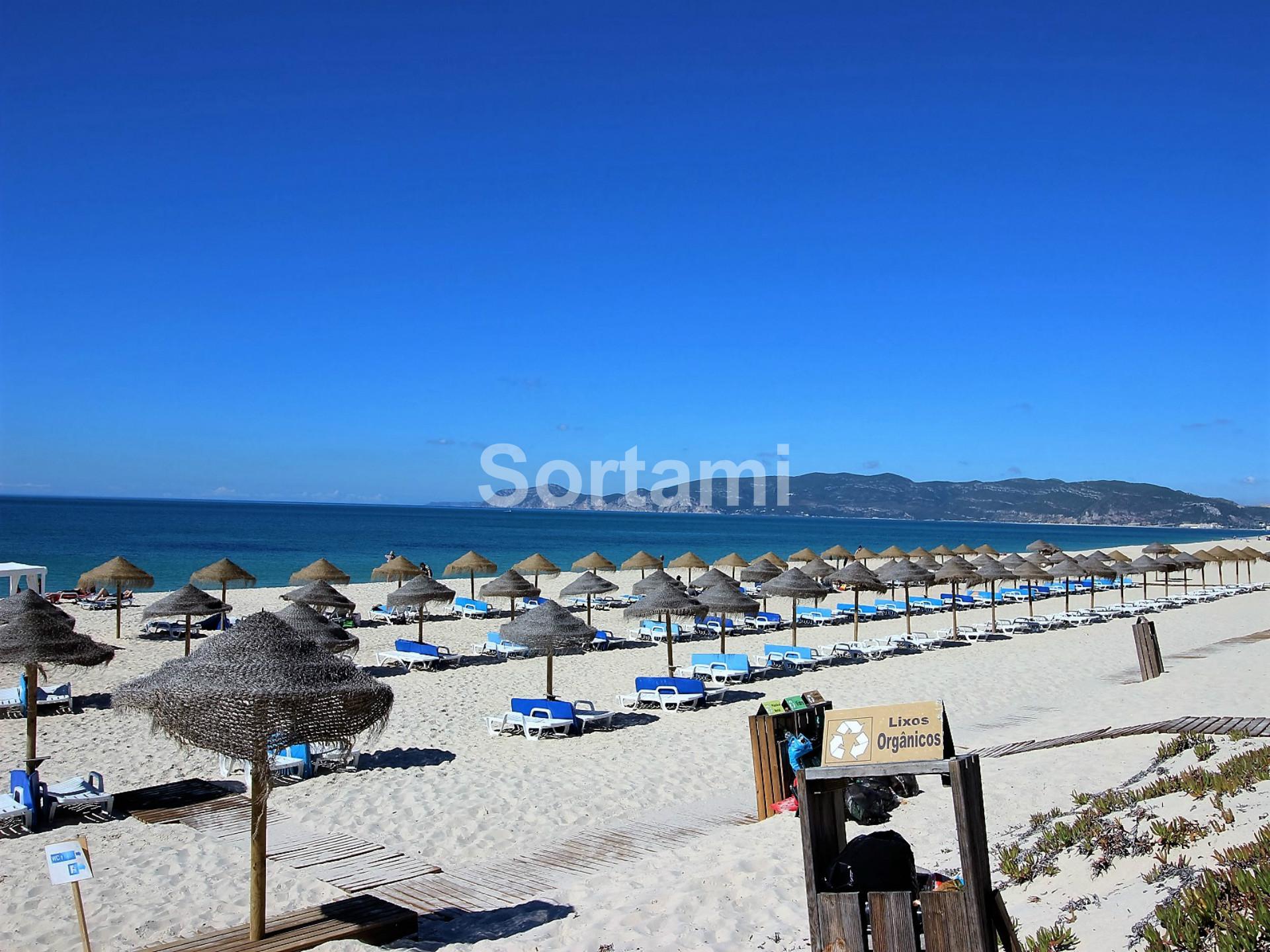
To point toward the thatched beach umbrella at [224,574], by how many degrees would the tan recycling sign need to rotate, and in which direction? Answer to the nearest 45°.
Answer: approximately 135° to its right

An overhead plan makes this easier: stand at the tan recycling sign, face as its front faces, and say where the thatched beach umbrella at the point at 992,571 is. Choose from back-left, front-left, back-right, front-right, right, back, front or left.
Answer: back

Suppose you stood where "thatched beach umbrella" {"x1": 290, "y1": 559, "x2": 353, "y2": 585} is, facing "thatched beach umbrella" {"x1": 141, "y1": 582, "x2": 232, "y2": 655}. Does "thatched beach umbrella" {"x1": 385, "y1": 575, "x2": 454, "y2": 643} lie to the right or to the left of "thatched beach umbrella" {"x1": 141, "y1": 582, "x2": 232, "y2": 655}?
left

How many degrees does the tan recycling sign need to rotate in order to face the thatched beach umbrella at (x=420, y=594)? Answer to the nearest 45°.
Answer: approximately 135° to its right

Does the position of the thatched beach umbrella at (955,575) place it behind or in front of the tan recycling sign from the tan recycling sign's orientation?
behind

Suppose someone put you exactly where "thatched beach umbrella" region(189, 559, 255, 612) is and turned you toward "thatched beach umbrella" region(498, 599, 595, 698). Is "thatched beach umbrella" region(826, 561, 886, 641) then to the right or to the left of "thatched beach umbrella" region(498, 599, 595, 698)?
left

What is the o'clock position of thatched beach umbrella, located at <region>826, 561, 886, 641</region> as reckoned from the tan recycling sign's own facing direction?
The thatched beach umbrella is roughly at 6 o'clock from the tan recycling sign.

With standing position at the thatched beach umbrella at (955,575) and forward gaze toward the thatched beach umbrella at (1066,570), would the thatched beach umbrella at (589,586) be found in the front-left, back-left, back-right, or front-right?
back-left

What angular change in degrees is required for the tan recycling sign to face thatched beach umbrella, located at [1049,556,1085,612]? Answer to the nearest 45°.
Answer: approximately 180°

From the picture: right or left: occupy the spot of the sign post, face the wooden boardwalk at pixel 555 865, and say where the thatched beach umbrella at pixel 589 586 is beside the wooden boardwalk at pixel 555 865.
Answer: left

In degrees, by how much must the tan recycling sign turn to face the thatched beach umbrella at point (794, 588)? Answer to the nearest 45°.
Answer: approximately 180°

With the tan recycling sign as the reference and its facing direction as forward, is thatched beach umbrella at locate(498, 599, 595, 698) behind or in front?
behind

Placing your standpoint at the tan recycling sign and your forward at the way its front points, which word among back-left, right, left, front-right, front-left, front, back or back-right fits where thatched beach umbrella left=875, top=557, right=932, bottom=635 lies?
back

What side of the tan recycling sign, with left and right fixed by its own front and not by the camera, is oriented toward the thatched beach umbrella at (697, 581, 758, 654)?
back

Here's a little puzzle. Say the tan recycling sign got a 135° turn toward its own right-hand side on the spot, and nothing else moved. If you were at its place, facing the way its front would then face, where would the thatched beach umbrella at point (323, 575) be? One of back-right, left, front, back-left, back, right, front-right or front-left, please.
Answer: front

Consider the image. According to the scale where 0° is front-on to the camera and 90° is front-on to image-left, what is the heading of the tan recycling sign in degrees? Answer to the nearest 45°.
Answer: approximately 0°
